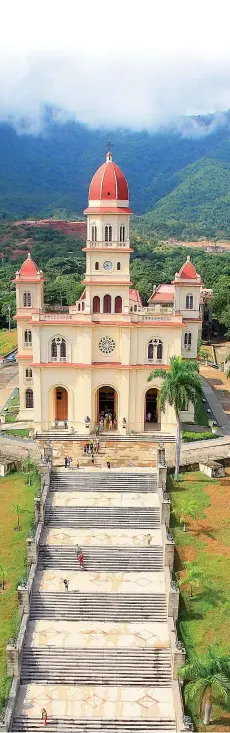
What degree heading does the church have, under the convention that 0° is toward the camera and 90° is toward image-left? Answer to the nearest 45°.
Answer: approximately 0°

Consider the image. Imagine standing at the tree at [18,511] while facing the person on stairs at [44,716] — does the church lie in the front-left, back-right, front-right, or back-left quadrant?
back-left

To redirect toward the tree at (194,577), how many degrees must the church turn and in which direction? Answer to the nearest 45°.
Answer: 0° — it already faces it

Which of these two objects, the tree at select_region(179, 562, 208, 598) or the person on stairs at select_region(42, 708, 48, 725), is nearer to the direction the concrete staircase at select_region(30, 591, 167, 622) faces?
the person on stairs

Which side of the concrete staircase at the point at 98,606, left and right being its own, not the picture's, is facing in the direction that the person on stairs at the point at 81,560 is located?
back

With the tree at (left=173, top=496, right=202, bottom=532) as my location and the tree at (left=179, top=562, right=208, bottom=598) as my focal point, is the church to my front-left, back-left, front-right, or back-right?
back-right

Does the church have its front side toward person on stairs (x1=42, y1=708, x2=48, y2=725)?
yes

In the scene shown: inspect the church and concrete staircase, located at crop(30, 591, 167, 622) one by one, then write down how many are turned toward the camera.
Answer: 2

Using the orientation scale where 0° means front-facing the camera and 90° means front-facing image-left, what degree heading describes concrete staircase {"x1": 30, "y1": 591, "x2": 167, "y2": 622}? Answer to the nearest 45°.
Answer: approximately 0°
